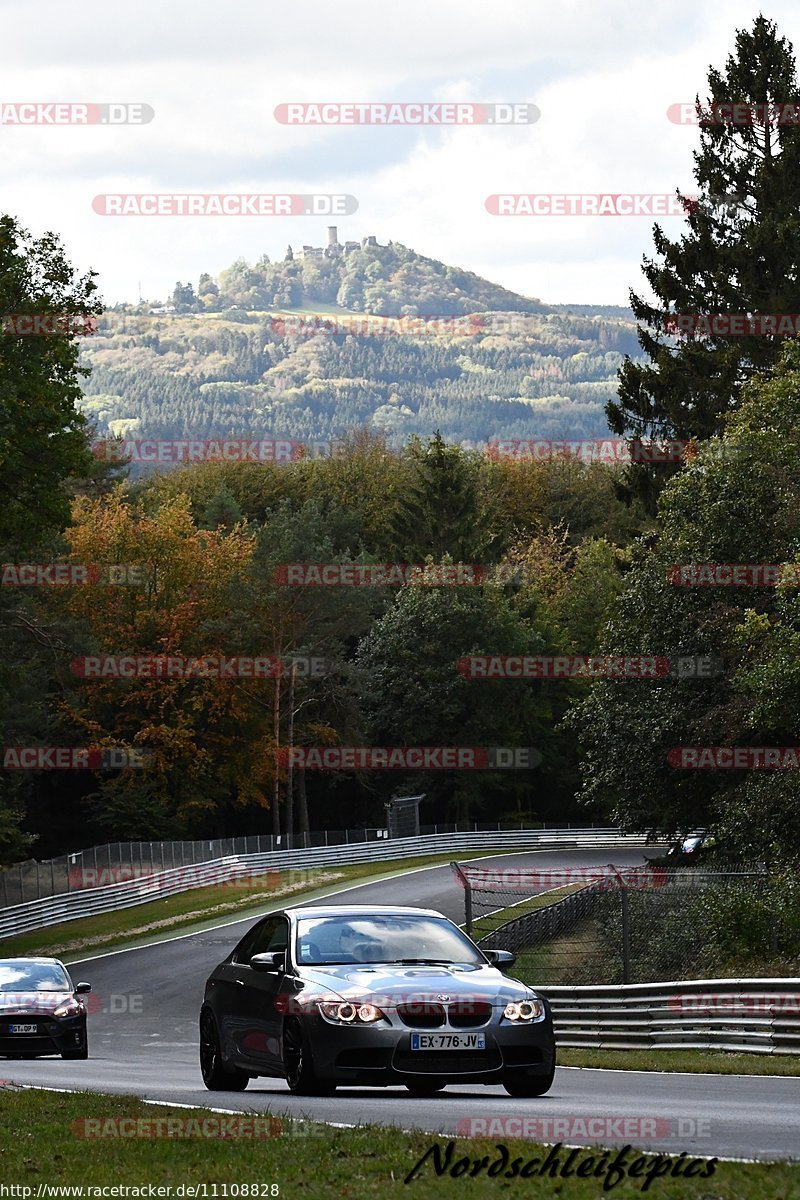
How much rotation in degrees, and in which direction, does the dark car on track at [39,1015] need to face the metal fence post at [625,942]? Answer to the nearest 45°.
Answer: approximately 90° to its left

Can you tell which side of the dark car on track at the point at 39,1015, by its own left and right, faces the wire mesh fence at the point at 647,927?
left

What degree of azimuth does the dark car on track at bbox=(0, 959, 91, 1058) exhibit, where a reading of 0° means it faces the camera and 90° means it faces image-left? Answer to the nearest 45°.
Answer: approximately 0°

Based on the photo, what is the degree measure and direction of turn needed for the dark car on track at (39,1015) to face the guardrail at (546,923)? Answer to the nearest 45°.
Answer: approximately 135° to its left

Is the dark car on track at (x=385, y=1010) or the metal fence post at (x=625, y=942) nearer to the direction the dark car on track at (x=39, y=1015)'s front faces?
the dark car on track

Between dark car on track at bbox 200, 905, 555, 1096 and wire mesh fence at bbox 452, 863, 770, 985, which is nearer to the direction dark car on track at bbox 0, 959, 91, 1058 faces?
the dark car on track

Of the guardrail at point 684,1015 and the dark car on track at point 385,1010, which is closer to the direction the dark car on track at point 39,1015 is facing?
the dark car on track

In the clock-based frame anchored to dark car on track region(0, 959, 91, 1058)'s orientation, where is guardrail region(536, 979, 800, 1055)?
The guardrail is roughly at 10 o'clock from the dark car on track.
